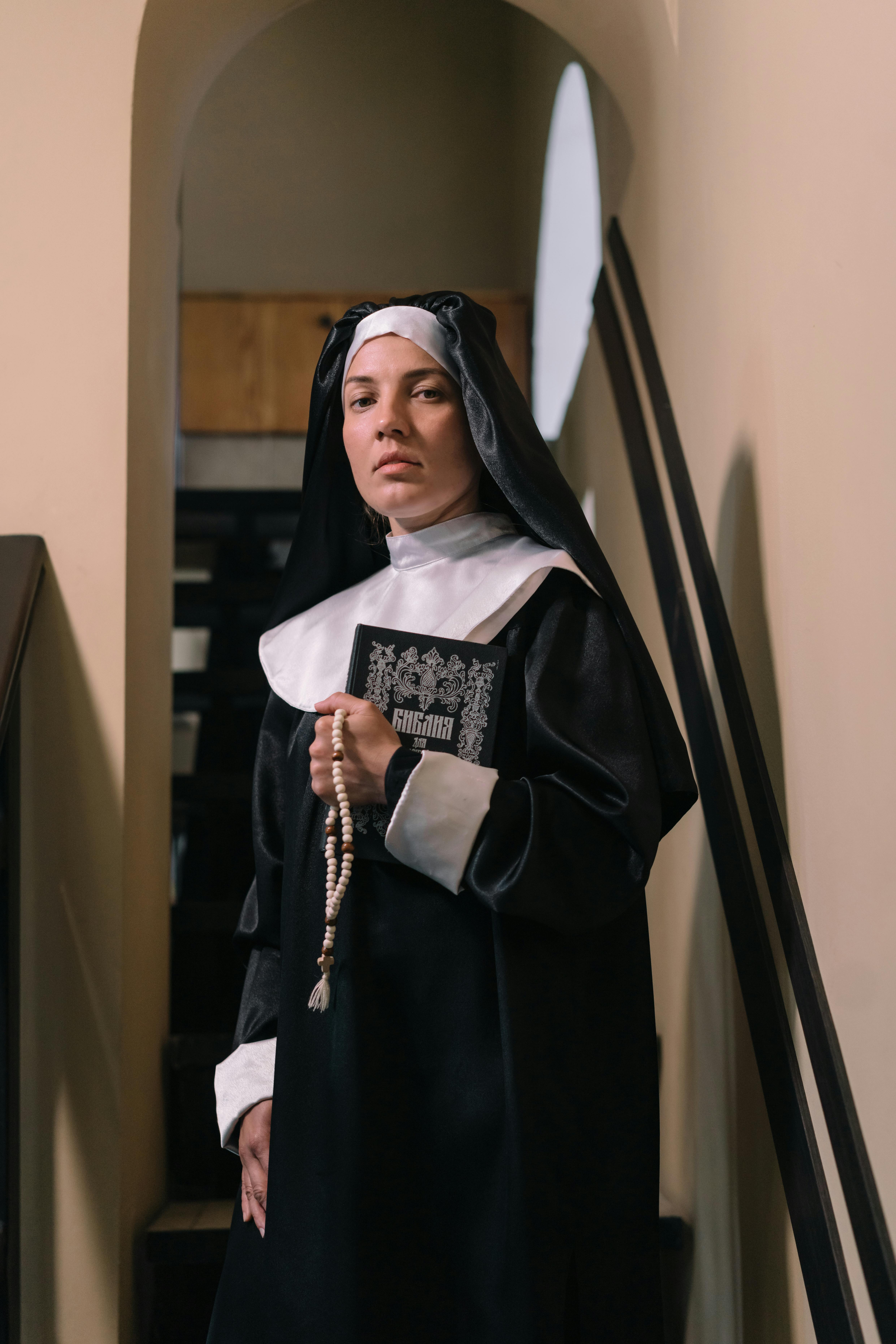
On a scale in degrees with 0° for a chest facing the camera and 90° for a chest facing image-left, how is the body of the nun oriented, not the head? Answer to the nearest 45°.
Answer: approximately 45°

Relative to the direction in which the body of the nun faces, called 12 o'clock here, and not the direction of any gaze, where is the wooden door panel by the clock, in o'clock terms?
The wooden door panel is roughly at 4 o'clock from the nun.

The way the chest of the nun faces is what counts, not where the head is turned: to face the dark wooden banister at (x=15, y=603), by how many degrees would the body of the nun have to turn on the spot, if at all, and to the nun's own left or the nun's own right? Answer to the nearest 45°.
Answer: approximately 90° to the nun's own right

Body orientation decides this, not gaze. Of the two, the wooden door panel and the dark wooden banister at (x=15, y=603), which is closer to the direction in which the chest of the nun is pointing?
the dark wooden banister
